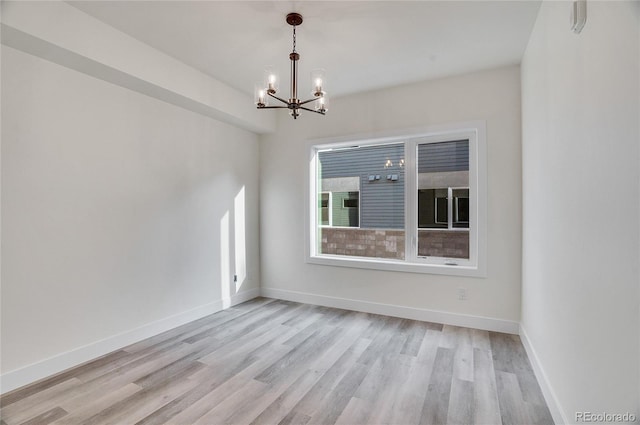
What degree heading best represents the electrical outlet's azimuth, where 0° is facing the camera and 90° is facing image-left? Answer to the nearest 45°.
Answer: approximately 0°
